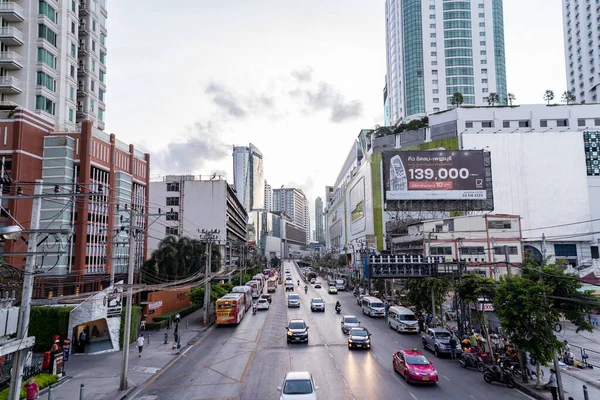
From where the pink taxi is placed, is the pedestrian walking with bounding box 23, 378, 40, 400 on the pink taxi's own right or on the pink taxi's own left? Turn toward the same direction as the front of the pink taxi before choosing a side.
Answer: on the pink taxi's own right

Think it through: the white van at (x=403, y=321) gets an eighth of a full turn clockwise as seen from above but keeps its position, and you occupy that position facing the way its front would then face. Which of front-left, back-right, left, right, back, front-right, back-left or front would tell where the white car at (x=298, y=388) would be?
front

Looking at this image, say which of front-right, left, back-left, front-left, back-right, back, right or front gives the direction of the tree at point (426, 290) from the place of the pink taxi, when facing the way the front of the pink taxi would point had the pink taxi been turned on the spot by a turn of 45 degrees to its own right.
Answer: back

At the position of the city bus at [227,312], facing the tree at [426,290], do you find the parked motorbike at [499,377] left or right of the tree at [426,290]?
right

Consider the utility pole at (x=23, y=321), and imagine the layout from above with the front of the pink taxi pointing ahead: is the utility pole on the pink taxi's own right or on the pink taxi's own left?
on the pink taxi's own right

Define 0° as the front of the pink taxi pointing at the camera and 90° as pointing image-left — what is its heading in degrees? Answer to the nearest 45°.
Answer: approximately 315°

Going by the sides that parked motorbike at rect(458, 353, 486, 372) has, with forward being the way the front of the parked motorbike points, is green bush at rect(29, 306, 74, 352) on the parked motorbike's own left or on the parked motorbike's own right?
on the parked motorbike's own right
